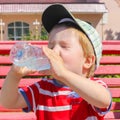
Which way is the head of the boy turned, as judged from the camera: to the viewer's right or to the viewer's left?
to the viewer's left

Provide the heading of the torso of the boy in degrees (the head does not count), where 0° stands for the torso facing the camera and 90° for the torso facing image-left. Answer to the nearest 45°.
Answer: approximately 45°

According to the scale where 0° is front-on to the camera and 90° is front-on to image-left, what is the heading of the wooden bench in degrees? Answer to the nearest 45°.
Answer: approximately 0°
